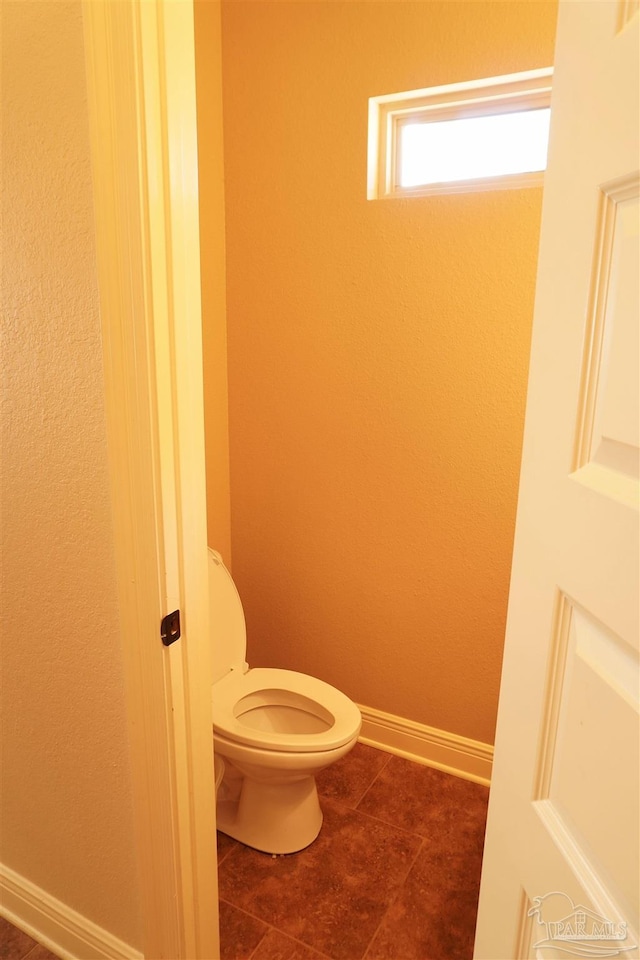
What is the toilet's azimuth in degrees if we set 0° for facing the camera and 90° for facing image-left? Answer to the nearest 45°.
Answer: approximately 315°

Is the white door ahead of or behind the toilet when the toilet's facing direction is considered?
ahead
